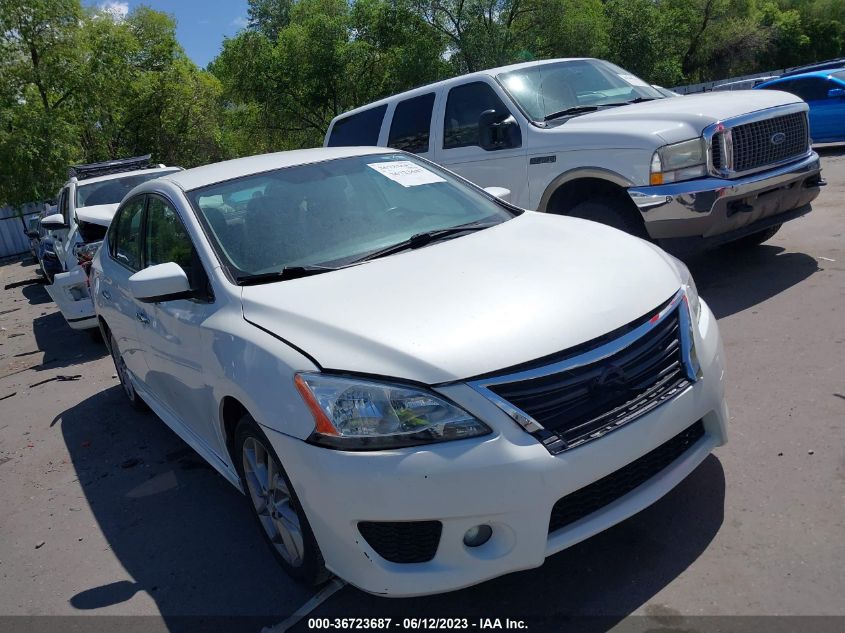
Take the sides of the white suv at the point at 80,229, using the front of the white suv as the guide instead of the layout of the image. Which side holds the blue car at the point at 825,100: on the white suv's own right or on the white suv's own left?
on the white suv's own left

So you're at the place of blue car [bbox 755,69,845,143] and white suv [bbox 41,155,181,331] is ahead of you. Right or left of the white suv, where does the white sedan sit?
left

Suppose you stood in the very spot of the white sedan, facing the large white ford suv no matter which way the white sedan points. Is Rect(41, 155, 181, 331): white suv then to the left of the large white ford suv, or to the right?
left

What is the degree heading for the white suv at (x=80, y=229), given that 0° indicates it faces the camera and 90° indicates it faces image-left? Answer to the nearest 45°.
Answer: approximately 315°

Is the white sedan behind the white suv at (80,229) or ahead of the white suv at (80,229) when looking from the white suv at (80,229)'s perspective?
ahead

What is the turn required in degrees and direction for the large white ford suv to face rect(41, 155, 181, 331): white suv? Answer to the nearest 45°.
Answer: approximately 135° to its right

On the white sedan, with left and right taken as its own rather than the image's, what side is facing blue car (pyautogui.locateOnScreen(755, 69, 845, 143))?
left

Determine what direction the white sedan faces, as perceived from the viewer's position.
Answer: facing the viewer and to the right of the viewer
